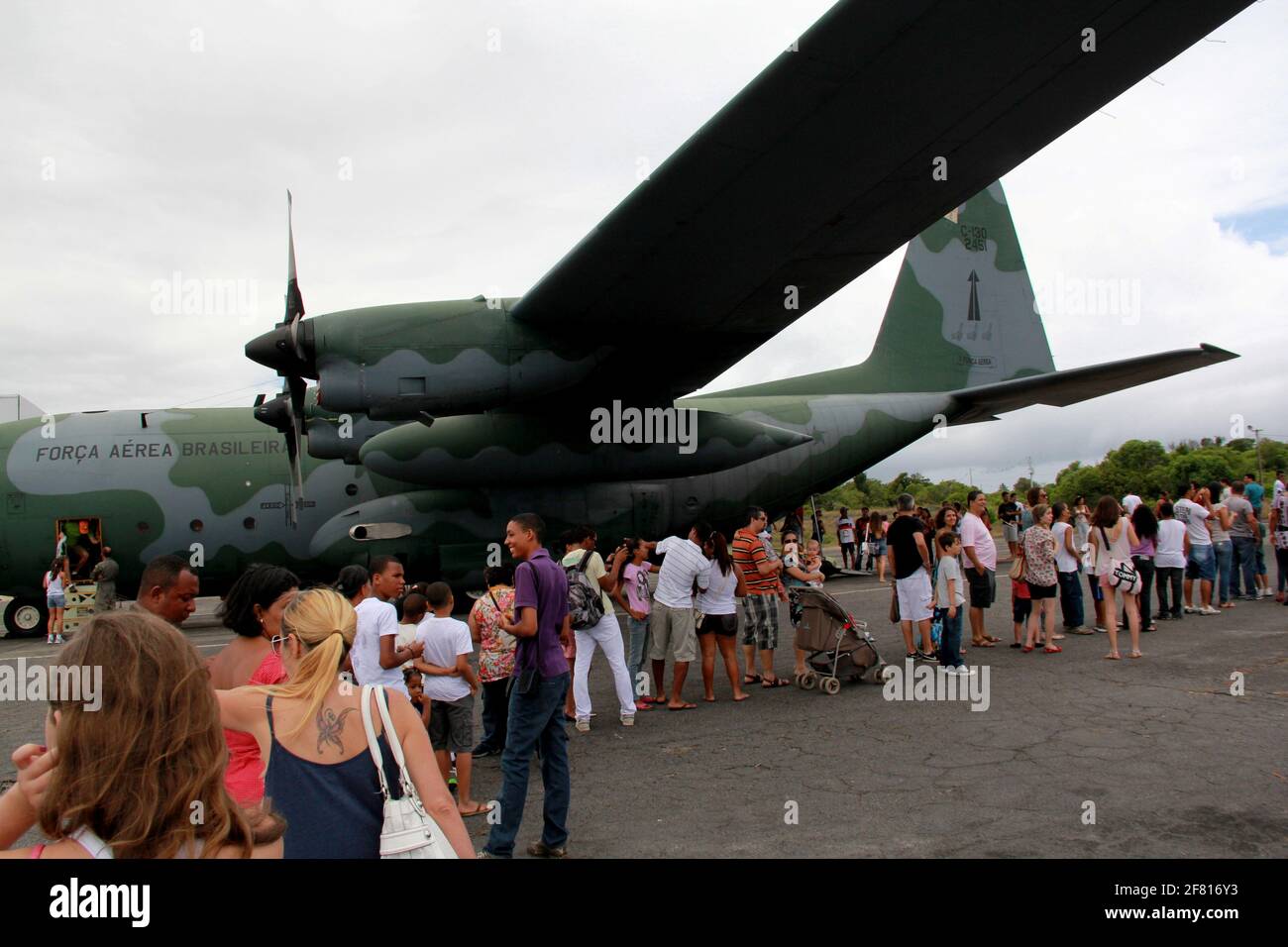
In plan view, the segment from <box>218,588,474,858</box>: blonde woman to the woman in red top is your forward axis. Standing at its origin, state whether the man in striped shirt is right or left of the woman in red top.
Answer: right

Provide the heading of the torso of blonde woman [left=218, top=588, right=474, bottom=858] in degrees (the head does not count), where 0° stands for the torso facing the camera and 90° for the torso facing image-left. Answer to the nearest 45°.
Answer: approximately 180°

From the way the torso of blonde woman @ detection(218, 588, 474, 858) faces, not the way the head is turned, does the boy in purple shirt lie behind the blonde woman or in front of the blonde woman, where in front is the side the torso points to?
in front

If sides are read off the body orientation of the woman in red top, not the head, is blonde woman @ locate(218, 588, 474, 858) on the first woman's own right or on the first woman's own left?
on the first woman's own right

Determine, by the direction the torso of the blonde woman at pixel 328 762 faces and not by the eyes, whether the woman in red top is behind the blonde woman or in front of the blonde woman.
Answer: in front

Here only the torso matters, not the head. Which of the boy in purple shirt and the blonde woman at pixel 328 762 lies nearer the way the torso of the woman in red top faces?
the boy in purple shirt

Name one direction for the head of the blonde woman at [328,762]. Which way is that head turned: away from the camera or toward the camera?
away from the camera

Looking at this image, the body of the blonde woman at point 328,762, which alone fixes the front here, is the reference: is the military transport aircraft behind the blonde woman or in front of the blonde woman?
in front

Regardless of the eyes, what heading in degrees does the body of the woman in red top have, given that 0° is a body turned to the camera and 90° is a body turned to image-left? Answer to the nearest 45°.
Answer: approximately 225°

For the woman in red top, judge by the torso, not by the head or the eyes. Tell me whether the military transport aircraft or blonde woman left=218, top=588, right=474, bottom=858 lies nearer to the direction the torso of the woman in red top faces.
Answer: the military transport aircraft

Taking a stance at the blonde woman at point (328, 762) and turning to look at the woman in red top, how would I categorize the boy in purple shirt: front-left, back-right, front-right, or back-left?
front-right
